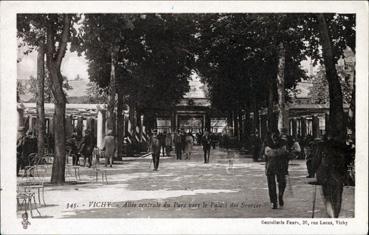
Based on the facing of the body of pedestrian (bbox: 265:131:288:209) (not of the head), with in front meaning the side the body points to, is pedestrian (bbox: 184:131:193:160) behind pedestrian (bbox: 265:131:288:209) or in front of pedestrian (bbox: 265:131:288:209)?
behind

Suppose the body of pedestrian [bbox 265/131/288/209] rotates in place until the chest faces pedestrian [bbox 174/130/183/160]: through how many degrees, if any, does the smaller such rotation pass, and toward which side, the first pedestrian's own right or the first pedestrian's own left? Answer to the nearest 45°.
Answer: approximately 180°

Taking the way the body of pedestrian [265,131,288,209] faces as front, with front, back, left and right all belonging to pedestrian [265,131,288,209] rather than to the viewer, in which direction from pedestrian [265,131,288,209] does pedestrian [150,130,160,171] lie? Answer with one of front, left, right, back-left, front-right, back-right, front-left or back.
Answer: back-right

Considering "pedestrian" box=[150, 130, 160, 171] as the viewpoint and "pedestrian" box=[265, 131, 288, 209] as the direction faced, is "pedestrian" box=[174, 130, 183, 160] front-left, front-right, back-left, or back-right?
back-left
